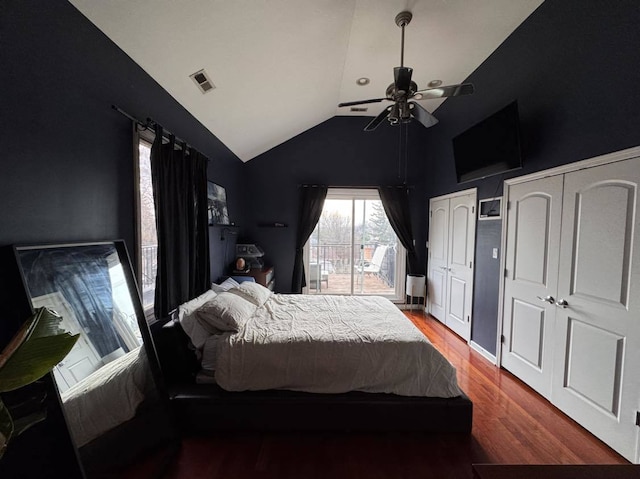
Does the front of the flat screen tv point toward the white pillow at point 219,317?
yes

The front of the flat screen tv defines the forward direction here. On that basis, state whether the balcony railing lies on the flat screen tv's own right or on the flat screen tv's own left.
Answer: on the flat screen tv's own right

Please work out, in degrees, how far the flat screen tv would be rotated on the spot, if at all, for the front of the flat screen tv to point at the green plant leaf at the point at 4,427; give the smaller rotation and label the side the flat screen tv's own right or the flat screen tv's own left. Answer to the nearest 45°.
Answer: approximately 45° to the flat screen tv's own left

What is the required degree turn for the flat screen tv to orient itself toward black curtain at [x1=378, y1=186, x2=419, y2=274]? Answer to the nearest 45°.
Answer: approximately 90° to its right

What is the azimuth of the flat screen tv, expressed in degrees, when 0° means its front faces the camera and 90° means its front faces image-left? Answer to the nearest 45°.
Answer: approximately 45°

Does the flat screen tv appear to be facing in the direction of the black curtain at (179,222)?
yes

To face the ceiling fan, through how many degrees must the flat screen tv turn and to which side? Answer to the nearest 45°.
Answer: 0° — it already faces it
